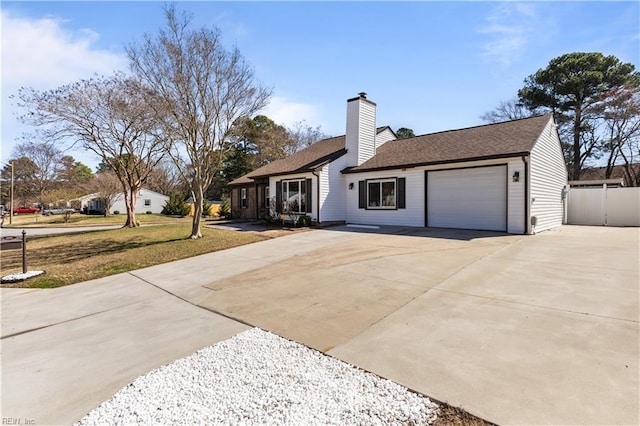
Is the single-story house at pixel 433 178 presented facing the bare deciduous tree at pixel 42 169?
no

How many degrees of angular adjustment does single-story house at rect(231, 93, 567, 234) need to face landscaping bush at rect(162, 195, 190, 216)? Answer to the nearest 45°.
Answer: approximately 90° to its right

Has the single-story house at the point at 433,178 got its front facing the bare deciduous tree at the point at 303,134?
no

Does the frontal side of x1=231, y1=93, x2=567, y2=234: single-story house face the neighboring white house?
no

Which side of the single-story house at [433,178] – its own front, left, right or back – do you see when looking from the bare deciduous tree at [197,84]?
front

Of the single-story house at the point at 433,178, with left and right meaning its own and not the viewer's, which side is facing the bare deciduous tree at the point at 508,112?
back

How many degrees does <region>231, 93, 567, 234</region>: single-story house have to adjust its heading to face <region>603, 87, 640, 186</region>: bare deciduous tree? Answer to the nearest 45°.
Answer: approximately 180°

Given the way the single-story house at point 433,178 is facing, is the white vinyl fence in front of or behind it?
behind

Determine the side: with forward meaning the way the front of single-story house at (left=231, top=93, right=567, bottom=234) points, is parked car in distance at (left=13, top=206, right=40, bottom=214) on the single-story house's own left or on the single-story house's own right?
on the single-story house's own right

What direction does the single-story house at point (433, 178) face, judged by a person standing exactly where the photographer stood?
facing the viewer and to the left of the viewer
